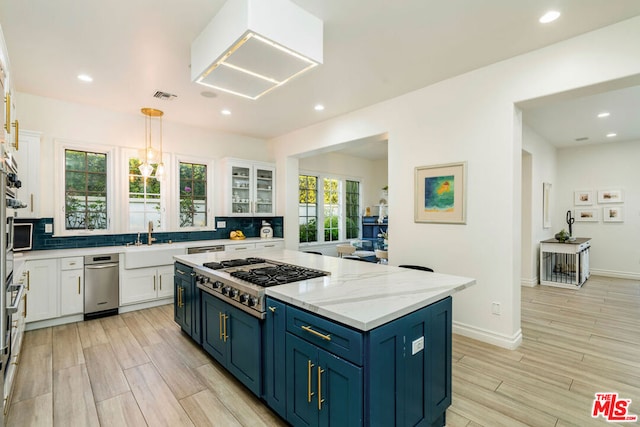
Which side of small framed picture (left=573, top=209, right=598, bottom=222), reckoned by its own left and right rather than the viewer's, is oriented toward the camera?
front

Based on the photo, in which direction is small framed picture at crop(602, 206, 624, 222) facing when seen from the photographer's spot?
facing the viewer

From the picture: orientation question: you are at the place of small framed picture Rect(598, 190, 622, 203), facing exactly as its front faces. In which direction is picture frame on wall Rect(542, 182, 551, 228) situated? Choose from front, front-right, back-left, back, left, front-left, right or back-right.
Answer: front-right

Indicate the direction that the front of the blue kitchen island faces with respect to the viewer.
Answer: facing the viewer and to the left of the viewer

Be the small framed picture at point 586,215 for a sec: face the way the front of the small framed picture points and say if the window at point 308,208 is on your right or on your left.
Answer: on your right

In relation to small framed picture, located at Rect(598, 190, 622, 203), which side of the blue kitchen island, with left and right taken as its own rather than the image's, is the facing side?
back

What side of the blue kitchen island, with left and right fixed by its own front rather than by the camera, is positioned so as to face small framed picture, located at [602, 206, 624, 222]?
back

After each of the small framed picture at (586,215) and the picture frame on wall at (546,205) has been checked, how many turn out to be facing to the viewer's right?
1

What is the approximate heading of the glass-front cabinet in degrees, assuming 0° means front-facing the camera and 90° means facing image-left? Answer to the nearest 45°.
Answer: approximately 315°

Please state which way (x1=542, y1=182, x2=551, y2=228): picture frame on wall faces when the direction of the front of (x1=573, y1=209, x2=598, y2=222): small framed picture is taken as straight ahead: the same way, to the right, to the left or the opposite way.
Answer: to the left

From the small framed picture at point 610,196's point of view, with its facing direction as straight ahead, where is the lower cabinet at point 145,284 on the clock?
The lower cabinet is roughly at 1 o'clock from the small framed picture.

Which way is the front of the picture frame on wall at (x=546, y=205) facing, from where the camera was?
facing to the right of the viewer

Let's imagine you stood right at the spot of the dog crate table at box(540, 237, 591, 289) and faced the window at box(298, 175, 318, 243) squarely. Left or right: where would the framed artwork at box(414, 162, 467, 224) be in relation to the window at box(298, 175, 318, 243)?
left

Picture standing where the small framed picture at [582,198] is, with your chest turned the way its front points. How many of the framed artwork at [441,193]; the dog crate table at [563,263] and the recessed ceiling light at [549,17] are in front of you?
3
